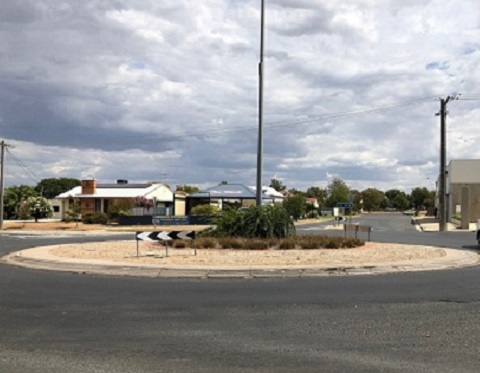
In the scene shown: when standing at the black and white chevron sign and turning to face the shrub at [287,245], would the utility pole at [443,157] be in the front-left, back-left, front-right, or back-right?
front-left

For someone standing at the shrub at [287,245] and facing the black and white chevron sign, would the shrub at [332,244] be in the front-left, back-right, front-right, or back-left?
back-left

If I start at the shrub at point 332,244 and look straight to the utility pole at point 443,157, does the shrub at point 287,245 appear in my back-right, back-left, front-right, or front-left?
back-left

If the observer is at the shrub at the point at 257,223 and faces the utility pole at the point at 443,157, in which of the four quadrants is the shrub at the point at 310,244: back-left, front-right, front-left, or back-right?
back-right

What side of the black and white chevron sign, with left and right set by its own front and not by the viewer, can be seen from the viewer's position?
front

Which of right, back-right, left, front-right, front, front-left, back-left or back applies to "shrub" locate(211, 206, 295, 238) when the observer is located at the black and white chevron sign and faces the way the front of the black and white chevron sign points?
back-left

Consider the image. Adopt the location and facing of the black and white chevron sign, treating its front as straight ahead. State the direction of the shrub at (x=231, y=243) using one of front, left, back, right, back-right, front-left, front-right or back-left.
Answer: back-left

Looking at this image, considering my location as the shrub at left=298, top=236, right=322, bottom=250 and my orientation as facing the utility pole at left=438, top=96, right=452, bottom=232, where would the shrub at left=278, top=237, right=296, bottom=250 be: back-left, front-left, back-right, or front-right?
back-left

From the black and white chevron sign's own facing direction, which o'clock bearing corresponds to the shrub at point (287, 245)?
The shrub is roughly at 8 o'clock from the black and white chevron sign.
